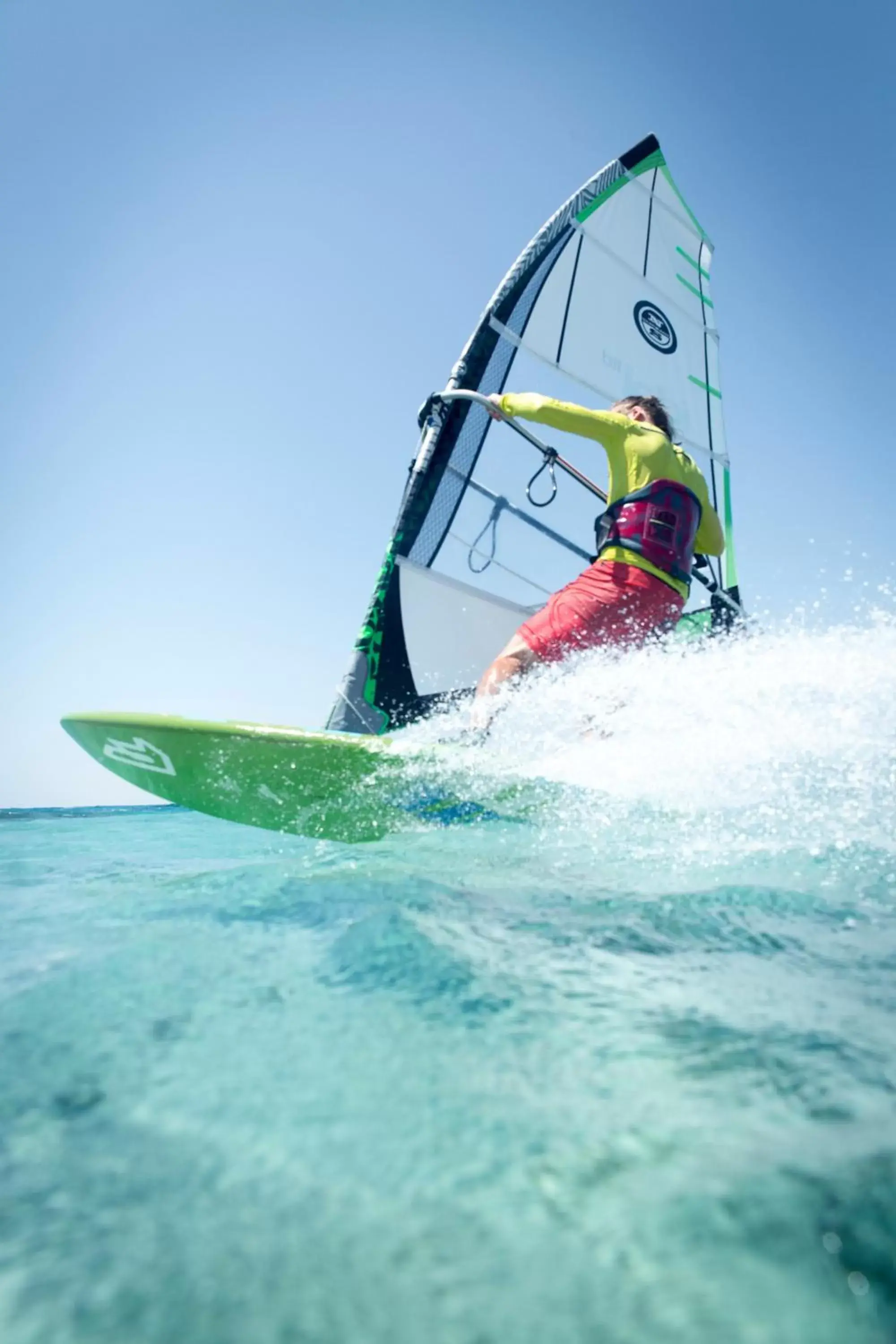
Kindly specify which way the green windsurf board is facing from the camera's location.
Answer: facing to the left of the viewer

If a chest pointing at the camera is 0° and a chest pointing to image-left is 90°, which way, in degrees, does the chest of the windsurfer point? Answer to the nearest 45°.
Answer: approximately 135°
